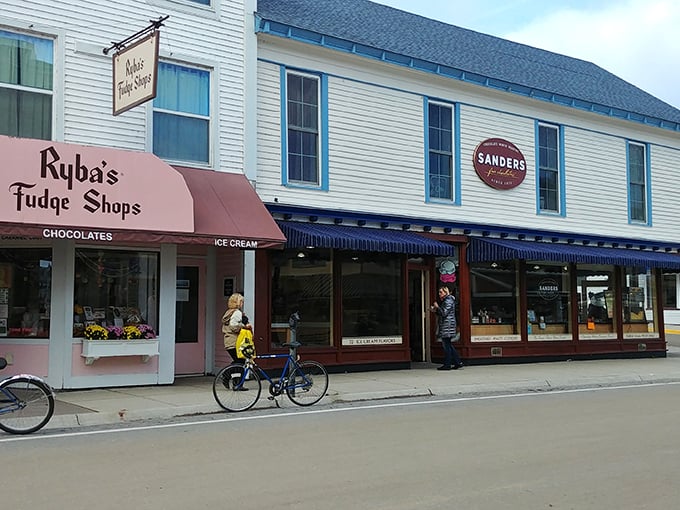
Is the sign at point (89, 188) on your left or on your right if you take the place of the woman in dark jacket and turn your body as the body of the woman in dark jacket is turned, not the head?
on your left

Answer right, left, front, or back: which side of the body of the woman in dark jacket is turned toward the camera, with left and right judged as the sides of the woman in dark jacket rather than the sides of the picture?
left

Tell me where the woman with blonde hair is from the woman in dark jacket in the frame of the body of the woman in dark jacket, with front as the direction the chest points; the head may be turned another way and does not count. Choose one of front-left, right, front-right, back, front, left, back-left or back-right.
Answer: front-left

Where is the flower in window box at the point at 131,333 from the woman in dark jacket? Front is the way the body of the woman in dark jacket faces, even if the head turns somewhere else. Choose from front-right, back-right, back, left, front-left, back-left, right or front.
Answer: front-left
